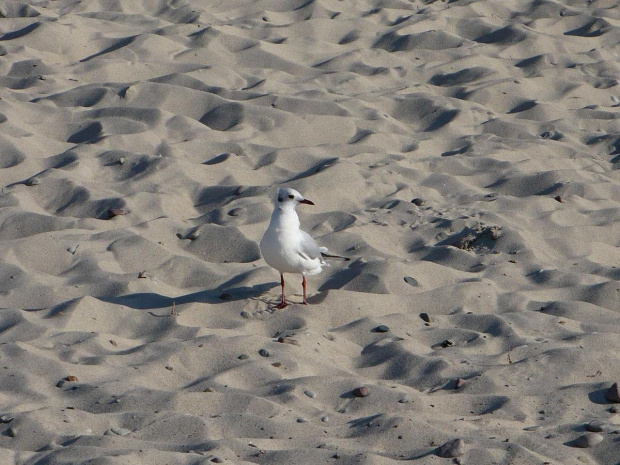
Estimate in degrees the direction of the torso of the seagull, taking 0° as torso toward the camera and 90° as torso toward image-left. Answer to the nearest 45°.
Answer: approximately 45°

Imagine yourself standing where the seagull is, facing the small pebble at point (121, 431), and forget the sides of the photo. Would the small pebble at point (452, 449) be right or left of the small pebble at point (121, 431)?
left

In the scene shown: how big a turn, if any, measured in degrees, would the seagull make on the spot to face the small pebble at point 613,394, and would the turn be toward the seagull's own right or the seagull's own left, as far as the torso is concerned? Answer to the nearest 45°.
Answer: approximately 90° to the seagull's own left

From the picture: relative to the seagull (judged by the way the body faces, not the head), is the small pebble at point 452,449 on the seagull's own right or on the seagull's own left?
on the seagull's own left

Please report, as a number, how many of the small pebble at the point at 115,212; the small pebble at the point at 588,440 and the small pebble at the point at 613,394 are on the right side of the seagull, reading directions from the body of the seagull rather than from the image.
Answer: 1

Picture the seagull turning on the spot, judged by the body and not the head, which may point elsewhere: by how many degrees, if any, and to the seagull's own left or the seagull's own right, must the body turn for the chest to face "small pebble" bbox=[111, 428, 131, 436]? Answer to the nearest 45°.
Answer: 0° — it already faces it

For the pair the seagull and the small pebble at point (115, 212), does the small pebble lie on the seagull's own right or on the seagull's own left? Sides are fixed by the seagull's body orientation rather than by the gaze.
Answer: on the seagull's own right

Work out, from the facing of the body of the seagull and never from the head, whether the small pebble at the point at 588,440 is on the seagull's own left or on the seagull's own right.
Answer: on the seagull's own left
